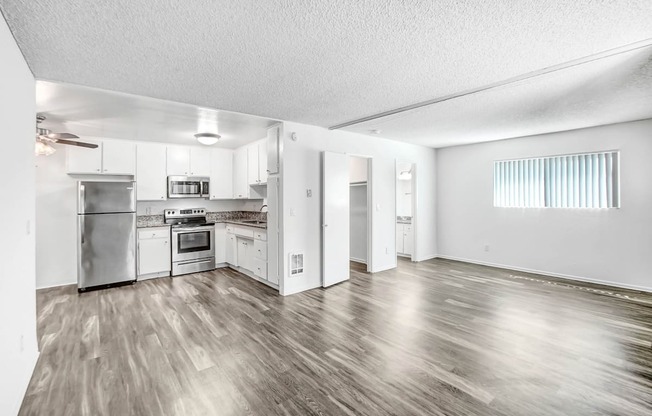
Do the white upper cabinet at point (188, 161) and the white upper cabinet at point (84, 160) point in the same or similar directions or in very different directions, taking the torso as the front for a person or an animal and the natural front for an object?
same or similar directions

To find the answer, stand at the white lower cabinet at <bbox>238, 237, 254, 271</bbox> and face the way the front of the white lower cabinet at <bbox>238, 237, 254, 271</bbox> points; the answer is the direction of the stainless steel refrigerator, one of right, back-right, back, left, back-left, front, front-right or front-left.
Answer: front-right

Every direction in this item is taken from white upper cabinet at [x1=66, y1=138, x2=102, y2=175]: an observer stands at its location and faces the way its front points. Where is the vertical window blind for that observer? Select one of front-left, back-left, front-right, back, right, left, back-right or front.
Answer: front-left

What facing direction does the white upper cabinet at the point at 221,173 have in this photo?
toward the camera

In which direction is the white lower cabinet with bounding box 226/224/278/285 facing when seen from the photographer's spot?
facing the viewer and to the left of the viewer

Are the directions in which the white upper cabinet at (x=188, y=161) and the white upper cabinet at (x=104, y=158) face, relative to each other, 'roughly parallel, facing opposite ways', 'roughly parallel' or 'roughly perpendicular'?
roughly parallel

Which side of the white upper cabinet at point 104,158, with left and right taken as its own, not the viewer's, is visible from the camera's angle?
front

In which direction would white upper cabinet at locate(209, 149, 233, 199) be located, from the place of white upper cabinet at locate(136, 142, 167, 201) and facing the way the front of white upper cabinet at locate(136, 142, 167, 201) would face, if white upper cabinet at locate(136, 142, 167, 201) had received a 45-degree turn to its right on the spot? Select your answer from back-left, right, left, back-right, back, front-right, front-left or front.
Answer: back-left

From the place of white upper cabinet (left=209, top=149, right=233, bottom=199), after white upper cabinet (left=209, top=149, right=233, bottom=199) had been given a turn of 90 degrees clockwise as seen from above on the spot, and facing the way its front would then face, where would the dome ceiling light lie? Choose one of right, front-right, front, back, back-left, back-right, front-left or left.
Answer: left

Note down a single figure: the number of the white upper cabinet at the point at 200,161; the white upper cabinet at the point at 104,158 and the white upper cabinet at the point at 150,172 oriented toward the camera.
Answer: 3

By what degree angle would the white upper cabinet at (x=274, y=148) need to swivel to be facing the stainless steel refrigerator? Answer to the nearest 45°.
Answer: approximately 45° to its right
